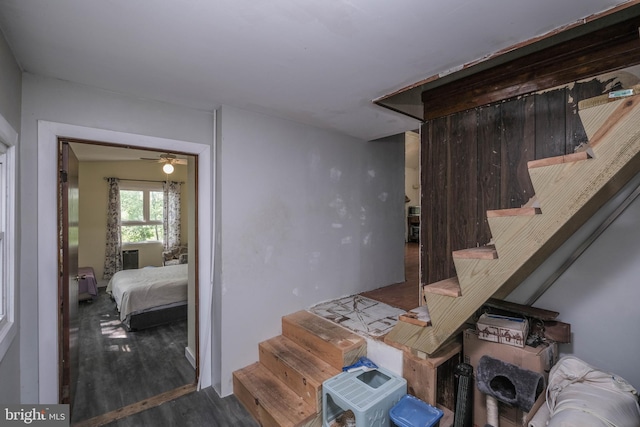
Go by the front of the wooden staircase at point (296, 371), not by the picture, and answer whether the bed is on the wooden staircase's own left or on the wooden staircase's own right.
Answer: on the wooden staircase's own right

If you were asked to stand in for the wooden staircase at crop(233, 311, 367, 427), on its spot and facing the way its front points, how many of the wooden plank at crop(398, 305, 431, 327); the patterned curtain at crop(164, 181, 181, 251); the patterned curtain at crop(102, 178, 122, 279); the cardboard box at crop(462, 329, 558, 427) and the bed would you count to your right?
3

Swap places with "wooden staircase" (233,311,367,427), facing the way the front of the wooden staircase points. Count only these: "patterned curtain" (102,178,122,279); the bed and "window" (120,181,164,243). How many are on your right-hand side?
3

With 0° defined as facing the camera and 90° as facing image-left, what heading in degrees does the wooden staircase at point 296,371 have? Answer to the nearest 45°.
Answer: approximately 45°

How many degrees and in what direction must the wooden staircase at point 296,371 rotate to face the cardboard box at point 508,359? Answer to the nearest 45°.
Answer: approximately 90° to its left

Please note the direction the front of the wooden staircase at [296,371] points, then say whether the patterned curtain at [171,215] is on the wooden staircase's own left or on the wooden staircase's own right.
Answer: on the wooden staircase's own right

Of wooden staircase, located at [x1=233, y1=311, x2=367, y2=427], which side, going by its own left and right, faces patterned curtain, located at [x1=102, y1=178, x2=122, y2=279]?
right

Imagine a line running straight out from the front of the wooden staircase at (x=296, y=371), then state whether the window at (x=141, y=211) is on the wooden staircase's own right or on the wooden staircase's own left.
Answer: on the wooden staircase's own right

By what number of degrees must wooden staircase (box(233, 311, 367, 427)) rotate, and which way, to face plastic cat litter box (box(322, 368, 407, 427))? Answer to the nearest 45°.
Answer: approximately 90° to its left

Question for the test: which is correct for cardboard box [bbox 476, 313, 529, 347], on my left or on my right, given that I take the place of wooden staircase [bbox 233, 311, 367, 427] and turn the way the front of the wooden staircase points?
on my left

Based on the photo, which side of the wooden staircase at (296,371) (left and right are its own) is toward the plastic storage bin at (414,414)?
left
